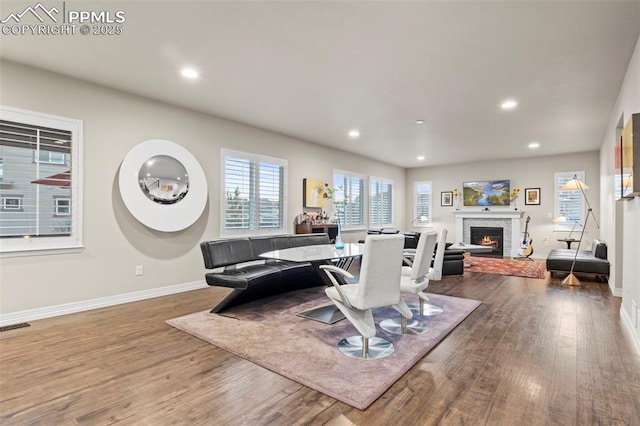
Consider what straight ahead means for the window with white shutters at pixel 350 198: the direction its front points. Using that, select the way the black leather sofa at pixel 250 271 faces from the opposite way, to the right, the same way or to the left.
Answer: the same way

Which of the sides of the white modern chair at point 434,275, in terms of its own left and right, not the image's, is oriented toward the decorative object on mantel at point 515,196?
right

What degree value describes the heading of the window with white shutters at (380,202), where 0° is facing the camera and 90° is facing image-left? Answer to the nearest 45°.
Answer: approximately 315°

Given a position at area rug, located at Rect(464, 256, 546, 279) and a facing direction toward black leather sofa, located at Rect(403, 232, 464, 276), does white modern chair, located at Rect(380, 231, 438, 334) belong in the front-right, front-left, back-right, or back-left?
front-left

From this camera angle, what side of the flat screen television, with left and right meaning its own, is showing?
front

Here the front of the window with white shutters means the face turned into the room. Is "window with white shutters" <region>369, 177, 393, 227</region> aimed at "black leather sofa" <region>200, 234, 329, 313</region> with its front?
no

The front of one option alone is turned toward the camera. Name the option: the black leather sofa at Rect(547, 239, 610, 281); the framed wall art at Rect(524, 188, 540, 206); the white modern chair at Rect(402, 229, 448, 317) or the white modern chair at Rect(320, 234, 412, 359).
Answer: the framed wall art

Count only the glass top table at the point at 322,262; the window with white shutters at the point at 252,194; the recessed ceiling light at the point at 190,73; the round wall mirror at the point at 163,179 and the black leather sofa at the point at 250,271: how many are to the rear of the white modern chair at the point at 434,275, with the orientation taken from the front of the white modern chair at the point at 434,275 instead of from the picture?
0

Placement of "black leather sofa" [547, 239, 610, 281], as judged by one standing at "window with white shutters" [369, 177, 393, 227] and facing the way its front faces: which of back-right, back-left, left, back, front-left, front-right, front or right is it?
front

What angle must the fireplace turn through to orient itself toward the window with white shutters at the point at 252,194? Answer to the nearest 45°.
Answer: approximately 45° to its right

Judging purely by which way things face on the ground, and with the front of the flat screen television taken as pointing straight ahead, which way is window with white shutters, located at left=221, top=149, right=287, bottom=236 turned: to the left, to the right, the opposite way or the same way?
to the left

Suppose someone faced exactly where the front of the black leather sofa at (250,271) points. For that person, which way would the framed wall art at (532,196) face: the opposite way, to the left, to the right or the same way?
to the right

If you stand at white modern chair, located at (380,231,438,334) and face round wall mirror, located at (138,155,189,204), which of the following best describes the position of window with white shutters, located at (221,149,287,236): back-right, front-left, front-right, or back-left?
front-right

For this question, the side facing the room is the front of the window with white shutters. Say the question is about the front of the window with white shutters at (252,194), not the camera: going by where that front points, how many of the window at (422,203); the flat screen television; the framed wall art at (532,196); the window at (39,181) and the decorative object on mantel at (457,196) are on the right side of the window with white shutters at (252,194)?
1

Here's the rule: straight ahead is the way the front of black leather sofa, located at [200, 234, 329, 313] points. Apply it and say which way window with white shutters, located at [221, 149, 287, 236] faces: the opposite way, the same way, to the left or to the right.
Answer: the same way

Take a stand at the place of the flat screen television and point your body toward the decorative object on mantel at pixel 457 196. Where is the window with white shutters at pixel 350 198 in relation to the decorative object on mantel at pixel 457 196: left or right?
left

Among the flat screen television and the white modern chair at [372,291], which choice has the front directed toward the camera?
the flat screen television

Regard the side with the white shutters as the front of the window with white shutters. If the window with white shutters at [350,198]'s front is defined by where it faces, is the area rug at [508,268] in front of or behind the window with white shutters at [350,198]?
in front

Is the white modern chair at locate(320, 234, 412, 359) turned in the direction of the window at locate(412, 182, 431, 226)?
no
